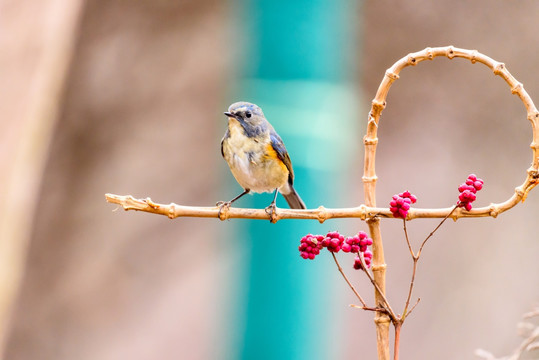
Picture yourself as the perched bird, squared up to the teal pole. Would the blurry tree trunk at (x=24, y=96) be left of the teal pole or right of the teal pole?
left

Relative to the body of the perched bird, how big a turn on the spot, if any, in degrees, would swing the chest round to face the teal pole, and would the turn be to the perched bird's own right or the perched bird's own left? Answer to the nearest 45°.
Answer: approximately 135° to the perched bird's own right

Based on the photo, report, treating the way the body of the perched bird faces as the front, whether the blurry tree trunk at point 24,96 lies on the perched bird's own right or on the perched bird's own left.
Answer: on the perched bird's own right

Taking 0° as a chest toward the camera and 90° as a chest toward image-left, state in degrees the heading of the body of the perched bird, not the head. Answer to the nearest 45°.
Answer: approximately 45°
